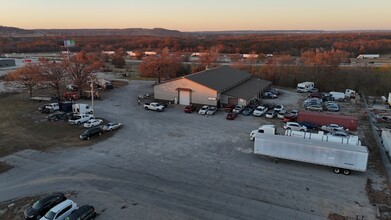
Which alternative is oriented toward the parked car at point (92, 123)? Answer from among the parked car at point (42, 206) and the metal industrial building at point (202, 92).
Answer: the metal industrial building

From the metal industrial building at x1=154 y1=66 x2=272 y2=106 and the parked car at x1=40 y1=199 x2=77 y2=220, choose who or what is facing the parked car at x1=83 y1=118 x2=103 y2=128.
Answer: the metal industrial building

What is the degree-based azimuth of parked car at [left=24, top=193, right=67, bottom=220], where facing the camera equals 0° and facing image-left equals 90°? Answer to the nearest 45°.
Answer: approximately 45°

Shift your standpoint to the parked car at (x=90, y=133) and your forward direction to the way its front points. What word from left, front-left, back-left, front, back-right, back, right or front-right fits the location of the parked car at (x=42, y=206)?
front-left

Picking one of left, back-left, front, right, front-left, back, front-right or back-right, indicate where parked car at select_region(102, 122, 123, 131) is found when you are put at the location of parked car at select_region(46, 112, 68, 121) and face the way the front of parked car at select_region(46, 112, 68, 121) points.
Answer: back-left
